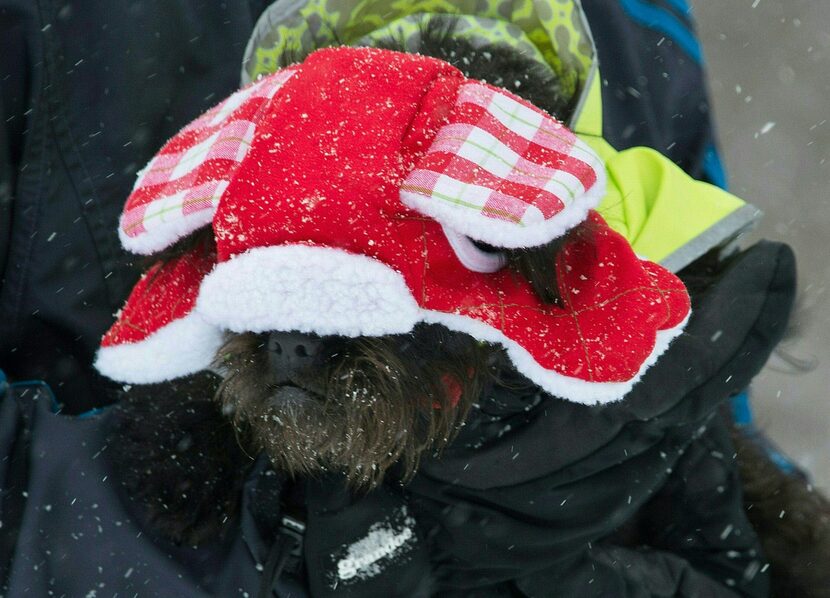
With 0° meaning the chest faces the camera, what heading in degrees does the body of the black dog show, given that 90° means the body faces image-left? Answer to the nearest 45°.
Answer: approximately 45°
